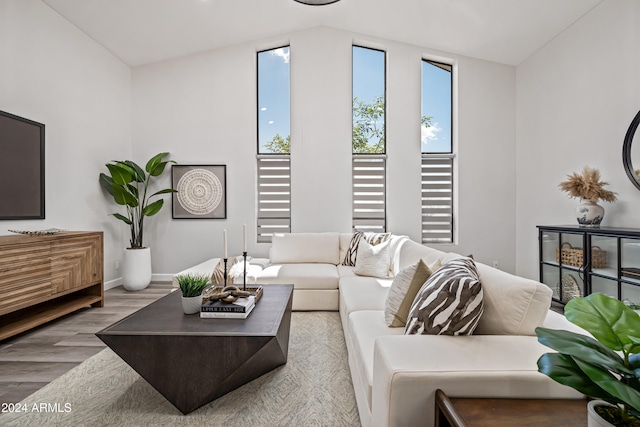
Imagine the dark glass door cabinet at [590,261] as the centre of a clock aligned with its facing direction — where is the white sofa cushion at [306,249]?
The white sofa cushion is roughly at 1 o'clock from the dark glass door cabinet.

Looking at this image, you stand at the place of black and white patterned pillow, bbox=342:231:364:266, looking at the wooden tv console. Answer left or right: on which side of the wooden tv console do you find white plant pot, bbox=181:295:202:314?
left

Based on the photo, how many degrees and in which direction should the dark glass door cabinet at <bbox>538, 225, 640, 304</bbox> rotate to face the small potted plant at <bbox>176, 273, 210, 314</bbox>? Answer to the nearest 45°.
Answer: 0° — it already faces it

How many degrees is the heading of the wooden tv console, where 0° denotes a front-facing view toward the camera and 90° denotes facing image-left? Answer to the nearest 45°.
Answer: approximately 315°

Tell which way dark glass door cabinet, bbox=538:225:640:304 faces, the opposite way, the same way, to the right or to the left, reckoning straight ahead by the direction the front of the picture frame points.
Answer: to the right

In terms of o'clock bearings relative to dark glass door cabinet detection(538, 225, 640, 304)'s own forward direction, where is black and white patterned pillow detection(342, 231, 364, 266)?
The black and white patterned pillow is roughly at 1 o'clock from the dark glass door cabinet.

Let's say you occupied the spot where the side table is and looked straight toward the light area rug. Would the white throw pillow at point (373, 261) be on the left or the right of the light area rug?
right

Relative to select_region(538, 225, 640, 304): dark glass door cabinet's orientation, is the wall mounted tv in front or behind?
in front

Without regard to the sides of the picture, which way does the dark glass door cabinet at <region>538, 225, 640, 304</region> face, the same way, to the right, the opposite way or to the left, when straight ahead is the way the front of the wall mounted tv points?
the opposite way
